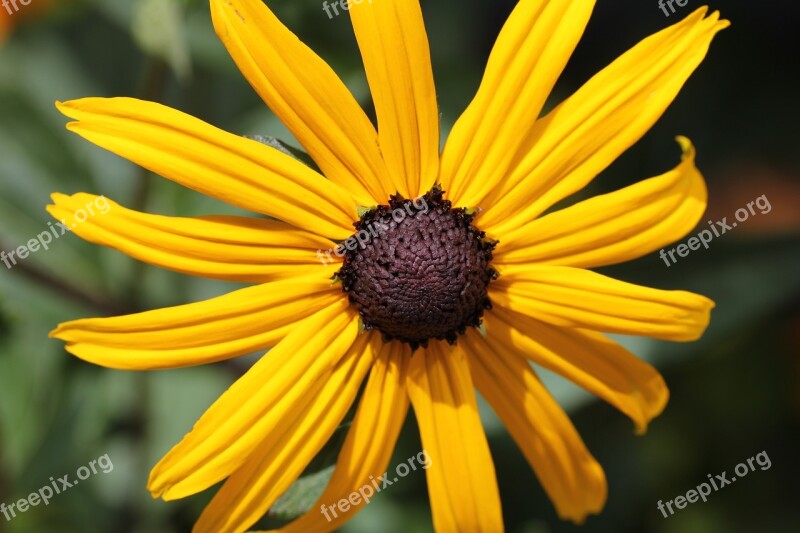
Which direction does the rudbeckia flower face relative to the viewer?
toward the camera

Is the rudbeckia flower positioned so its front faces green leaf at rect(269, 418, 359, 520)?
no
